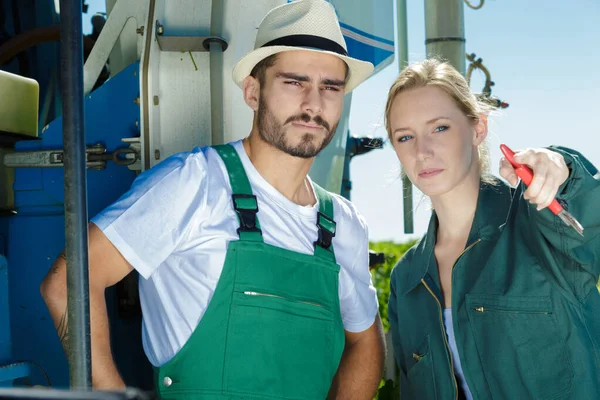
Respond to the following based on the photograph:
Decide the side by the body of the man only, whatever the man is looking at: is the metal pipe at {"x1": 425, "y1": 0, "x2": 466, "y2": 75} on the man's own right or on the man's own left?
on the man's own left

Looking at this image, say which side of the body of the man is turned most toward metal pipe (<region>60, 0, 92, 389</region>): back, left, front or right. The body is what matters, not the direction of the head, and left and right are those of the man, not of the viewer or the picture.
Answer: right

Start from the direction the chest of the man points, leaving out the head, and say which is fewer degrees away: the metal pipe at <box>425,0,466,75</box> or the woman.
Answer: the woman

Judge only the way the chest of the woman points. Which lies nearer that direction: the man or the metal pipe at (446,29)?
the man

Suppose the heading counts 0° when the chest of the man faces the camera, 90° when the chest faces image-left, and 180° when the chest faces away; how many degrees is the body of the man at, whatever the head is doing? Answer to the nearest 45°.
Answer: approximately 315°

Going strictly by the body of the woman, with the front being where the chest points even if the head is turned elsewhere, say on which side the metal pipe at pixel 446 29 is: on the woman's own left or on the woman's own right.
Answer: on the woman's own right
